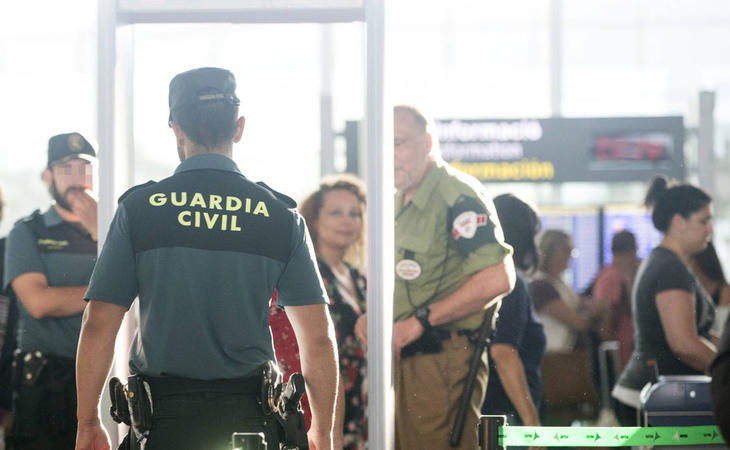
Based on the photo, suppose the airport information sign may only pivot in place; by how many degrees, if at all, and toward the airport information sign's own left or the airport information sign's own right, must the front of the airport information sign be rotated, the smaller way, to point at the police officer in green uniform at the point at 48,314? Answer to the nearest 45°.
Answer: approximately 45° to the airport information sign's own right

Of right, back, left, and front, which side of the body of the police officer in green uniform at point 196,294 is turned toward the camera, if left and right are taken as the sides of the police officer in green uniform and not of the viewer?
back

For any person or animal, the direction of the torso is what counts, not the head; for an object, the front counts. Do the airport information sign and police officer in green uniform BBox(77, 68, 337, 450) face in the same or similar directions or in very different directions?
very different directions

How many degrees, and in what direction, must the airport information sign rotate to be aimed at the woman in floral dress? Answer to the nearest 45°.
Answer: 0° — it already faces them

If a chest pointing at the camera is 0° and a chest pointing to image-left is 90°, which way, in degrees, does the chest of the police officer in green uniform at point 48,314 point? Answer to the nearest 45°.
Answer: approximately 315°

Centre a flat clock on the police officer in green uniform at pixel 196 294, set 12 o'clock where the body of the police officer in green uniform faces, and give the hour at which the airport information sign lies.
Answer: The airport information sign is roughly at 1 o'clock from the police officer in green uniform.
